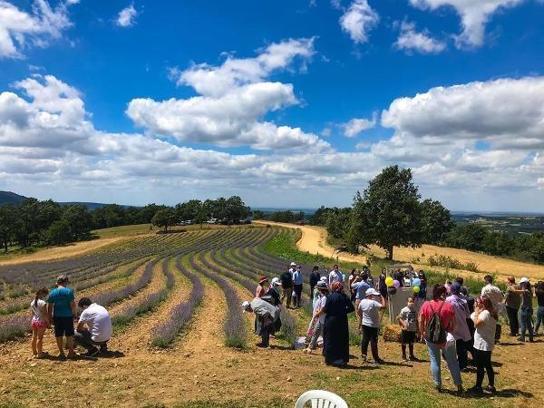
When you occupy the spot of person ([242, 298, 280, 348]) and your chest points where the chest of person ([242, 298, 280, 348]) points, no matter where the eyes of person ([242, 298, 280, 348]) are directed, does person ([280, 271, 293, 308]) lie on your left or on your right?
on your right

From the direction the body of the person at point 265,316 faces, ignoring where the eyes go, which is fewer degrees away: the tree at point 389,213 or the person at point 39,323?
the person

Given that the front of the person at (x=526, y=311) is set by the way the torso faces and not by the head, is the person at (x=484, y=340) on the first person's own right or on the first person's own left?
on the first person's own left

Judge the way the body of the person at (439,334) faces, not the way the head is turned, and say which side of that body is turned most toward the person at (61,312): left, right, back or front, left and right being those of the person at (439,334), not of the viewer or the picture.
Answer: left

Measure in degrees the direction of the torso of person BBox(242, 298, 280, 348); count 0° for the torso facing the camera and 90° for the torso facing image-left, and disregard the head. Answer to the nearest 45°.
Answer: approximately 90°

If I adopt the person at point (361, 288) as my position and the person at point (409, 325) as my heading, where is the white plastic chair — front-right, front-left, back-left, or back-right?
front-right

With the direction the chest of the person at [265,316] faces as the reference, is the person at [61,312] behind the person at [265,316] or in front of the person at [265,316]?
in front

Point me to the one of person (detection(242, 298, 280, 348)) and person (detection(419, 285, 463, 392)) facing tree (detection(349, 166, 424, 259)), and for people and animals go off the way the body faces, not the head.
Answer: person (detection(419, 285, 463, 392))

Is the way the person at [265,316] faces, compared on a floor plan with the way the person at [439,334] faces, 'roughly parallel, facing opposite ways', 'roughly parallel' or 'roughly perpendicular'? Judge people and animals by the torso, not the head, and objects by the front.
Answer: roughly perpendicular

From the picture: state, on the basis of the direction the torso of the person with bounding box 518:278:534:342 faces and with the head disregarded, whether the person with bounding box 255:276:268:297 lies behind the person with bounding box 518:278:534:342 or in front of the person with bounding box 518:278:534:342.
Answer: in front

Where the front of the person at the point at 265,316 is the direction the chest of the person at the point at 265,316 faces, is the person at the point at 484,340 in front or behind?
behind

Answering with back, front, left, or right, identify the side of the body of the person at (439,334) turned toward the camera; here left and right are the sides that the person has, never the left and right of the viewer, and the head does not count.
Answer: back

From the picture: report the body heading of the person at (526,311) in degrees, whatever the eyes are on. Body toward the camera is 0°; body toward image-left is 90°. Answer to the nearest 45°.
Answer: approximately 90°

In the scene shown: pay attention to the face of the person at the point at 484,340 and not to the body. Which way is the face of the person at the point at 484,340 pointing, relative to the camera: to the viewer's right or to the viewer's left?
to the viewer's left

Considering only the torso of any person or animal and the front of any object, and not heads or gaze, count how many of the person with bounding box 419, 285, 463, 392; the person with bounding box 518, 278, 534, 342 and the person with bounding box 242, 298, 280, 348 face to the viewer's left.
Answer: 2
